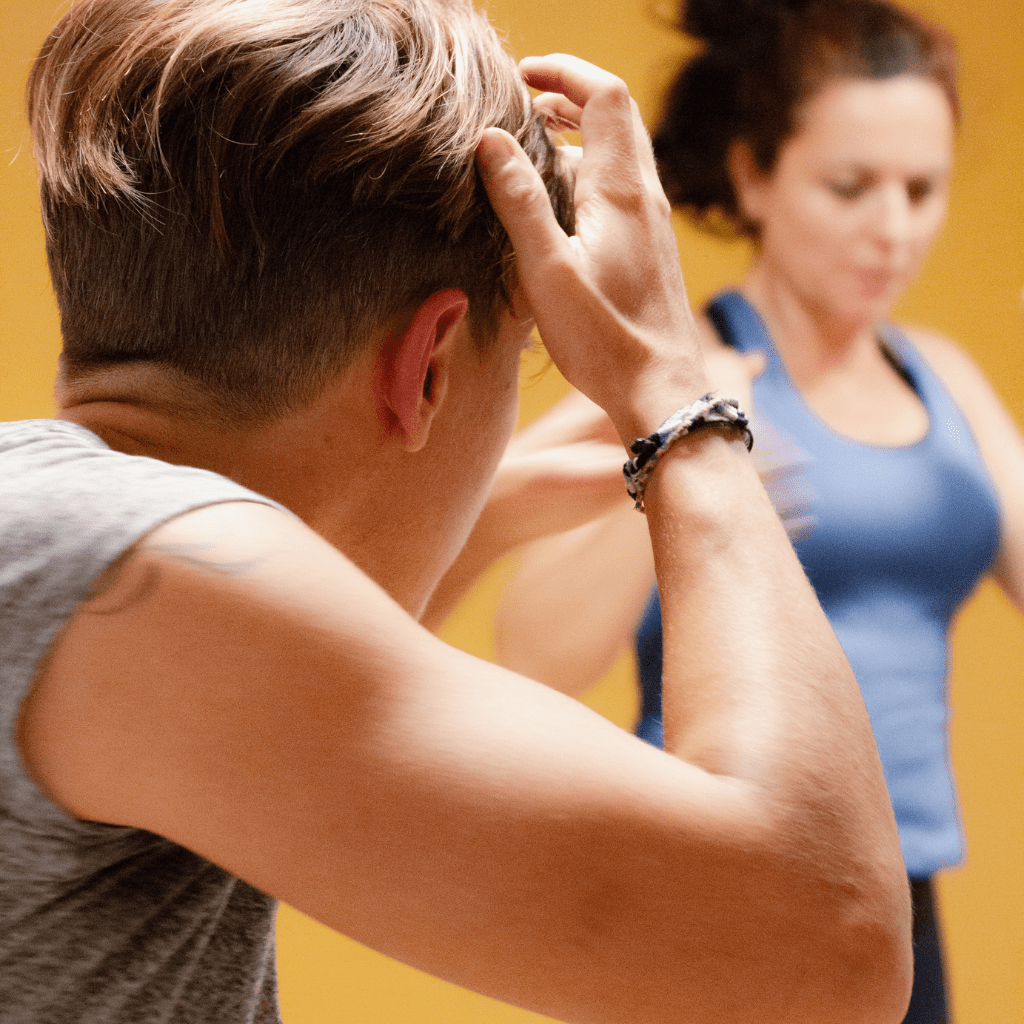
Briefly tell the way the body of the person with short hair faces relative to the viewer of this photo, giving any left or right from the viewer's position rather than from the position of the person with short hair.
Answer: facing away from the viewer and to the right of the viewer

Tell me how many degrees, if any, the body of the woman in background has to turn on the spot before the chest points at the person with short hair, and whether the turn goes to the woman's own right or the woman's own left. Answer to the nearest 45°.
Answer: approximately 45° to the woman's own right

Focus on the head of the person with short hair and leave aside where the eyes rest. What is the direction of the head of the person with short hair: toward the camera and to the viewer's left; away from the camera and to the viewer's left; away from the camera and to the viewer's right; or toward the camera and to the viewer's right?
away from the camera and to the viewer's right

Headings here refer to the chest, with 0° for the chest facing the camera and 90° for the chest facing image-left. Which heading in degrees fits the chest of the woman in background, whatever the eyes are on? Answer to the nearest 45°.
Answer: approximately 315°

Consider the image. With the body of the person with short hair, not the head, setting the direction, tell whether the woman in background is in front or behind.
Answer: in front
